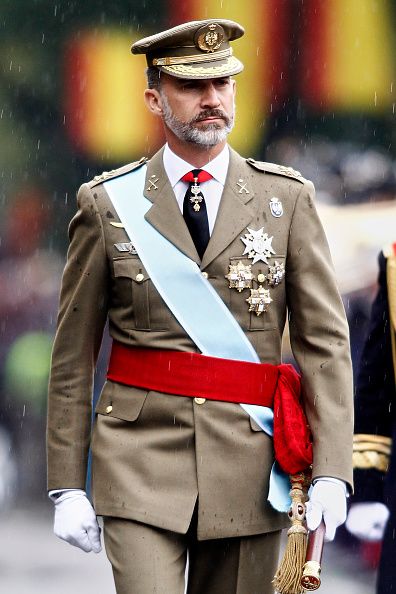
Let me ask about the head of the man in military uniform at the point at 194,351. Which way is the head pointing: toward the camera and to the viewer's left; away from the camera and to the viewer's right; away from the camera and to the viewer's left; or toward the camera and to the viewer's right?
toward the camera and to the viewer's right

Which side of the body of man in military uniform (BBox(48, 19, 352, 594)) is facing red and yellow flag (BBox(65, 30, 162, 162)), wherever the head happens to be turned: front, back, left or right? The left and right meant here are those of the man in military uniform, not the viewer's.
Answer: back

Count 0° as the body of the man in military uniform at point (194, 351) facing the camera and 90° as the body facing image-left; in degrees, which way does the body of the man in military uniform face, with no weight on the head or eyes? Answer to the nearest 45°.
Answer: approximately 0°

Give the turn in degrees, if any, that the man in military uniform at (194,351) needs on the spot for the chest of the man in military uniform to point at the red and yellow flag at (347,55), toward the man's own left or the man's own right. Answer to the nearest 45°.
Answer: approximately 180°

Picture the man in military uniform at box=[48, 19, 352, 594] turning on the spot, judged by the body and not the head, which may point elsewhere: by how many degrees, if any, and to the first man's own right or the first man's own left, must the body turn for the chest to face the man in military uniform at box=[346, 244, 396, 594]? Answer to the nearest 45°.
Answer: approximately 135° to the first man's own left
